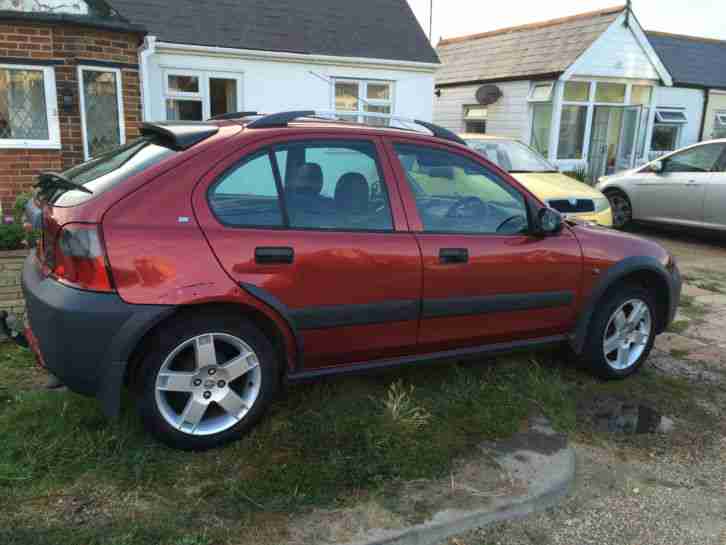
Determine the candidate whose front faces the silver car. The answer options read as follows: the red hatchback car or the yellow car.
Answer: the red hatchback car

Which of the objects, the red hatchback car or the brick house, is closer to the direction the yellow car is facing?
the red hatchback car

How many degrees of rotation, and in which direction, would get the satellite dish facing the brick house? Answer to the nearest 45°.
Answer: approximately 90° to its right

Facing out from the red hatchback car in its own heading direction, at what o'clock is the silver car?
The silver car is roughly at 12 o'clock from the red hatchback car.

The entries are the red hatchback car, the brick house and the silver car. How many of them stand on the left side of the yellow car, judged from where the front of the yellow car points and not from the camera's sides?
1

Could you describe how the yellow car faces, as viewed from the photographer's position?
facing the viewer and to the right of the viewer

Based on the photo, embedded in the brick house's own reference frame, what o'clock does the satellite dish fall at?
The satellite dish is roughly at 8 o'clock from the brick house.

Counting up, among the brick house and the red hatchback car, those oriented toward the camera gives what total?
1

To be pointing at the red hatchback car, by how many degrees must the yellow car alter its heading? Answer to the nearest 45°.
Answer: approximately 45° to its right

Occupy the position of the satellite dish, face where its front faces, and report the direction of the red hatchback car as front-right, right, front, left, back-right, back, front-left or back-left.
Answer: front-right

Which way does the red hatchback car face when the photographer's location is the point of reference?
facing away from the viewer and to the right of the viewer

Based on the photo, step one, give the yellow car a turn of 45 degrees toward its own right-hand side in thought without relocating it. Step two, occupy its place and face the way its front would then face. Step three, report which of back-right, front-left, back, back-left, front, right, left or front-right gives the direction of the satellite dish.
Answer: back

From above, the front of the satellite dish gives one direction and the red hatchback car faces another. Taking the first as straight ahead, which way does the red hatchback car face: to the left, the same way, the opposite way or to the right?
to the left
